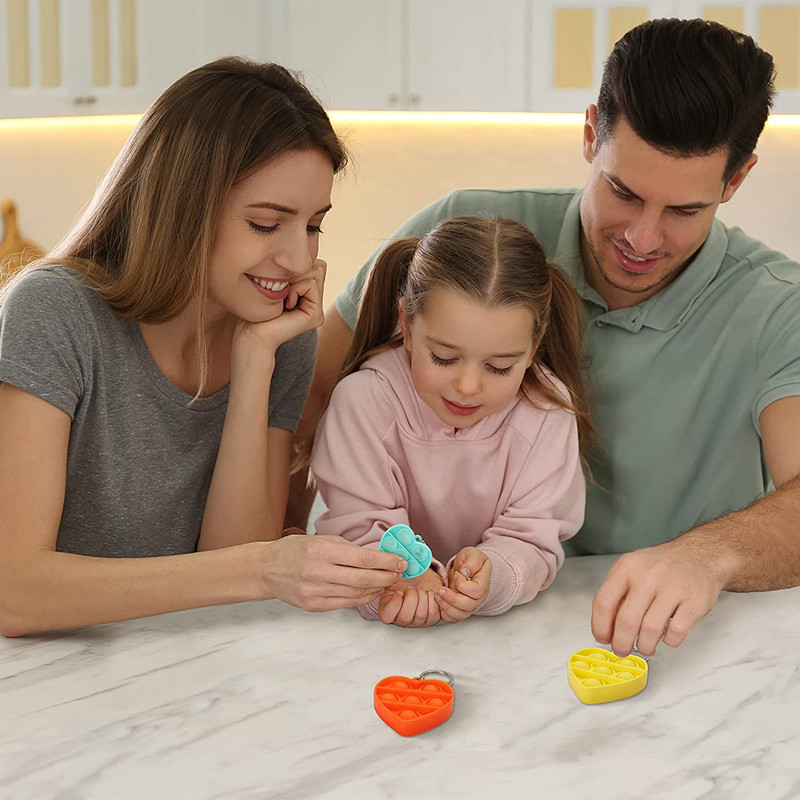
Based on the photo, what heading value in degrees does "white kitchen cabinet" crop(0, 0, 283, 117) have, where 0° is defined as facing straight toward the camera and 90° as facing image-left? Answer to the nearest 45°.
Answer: approximately 0°

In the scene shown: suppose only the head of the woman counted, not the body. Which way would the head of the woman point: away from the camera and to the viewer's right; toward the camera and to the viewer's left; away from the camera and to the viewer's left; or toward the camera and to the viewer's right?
toward the camera and to the viewer's right

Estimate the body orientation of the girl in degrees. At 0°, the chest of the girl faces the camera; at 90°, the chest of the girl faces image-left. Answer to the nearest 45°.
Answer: approximately 0°

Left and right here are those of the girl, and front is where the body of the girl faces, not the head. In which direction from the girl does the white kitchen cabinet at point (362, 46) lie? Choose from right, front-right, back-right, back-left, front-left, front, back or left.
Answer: back
